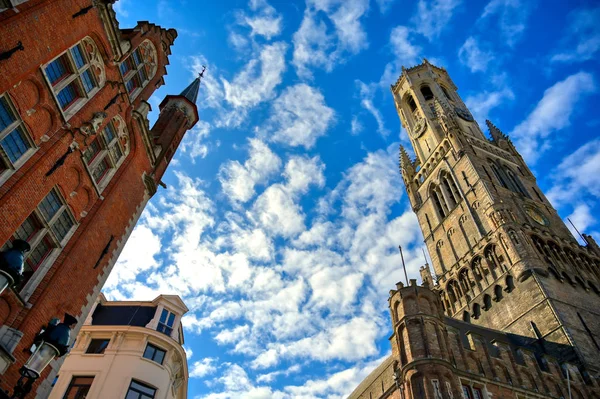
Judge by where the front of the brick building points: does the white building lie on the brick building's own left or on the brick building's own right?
on the brick building's own left

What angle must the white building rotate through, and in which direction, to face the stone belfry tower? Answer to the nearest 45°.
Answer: approximately 90° to its left

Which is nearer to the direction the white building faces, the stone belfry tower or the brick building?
the brick building

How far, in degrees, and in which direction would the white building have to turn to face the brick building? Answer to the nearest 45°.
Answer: approximately 45° to its right

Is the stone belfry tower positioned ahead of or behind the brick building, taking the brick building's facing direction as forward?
ahead

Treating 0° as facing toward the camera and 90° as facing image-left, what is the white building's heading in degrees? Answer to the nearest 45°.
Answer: approximately 0°

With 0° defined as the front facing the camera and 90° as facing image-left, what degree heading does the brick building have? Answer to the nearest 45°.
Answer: approximately 315°

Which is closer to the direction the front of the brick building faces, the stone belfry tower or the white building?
the stone belfry tower
